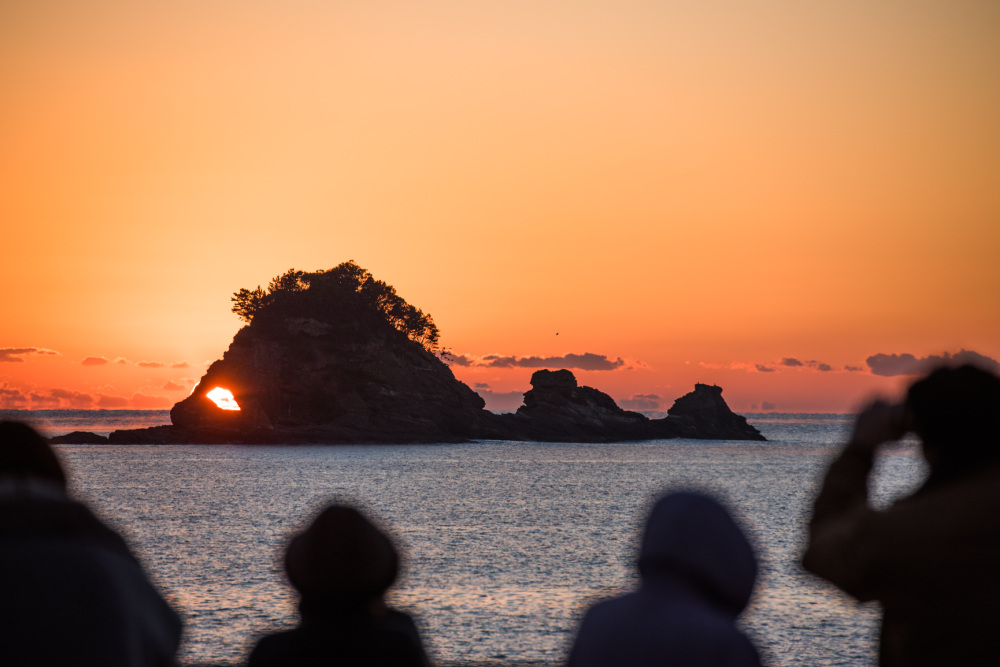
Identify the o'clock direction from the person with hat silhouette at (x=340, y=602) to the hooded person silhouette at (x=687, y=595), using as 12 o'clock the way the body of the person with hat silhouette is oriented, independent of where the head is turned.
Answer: The hooded person silhouette is roughly at 4 o'clock from the person with hat silhouette.

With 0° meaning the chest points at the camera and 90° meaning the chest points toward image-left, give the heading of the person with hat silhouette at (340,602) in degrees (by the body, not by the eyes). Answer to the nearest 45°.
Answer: approximately 180°

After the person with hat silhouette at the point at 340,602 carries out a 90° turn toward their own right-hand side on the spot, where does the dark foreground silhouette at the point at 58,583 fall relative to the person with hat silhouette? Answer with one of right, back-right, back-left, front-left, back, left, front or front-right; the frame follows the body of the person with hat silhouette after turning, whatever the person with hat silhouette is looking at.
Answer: back

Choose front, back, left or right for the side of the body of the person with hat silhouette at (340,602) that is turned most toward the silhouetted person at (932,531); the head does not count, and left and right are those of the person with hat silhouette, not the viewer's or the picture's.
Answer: right
